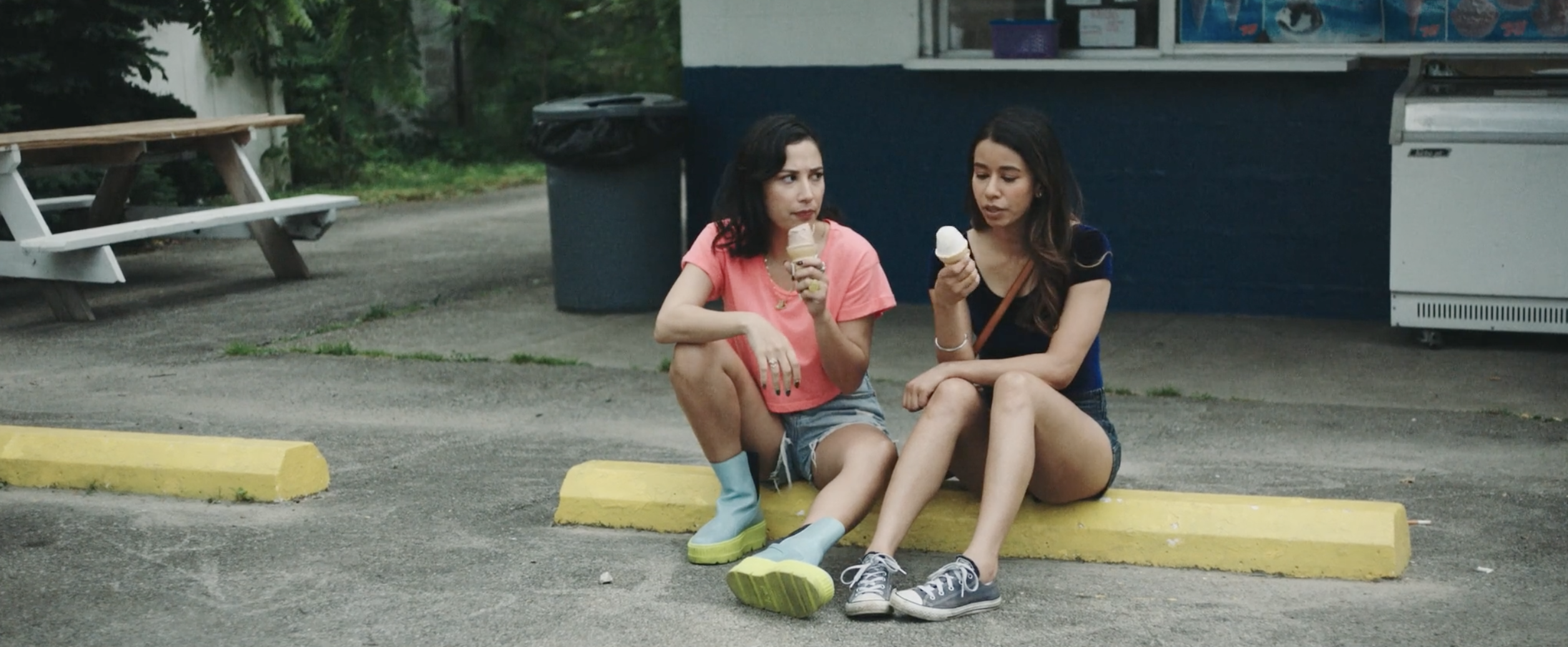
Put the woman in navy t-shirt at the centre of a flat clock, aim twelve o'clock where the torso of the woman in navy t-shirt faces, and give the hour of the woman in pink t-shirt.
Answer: The woman in pink t-shirt is roughly at 2 o'clock from the woman in navy t-shirt.

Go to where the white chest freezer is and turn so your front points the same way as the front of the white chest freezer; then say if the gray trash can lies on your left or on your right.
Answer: on your right

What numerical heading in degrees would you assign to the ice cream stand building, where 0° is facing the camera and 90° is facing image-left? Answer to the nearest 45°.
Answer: approximately 0°

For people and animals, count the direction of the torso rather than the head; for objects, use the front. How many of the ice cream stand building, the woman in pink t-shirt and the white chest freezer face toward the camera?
3

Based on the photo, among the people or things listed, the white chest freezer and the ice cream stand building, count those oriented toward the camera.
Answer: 2

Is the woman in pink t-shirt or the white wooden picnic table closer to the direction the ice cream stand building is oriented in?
the woman in pink t-shirt

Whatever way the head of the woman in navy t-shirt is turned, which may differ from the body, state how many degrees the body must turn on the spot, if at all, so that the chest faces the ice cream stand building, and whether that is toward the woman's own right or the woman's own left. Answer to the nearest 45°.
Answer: approximately 135° to the woman's own right

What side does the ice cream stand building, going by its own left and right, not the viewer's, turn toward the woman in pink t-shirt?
front

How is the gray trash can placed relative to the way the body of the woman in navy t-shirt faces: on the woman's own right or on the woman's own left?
on the woman's own right

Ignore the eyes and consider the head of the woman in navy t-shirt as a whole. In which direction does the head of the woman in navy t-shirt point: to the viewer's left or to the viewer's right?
to the viewer's left

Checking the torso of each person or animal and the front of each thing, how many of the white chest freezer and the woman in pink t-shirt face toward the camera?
2

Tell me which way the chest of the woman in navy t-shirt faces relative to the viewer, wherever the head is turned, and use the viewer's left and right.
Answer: facing the viewer and to the left of the viewer
